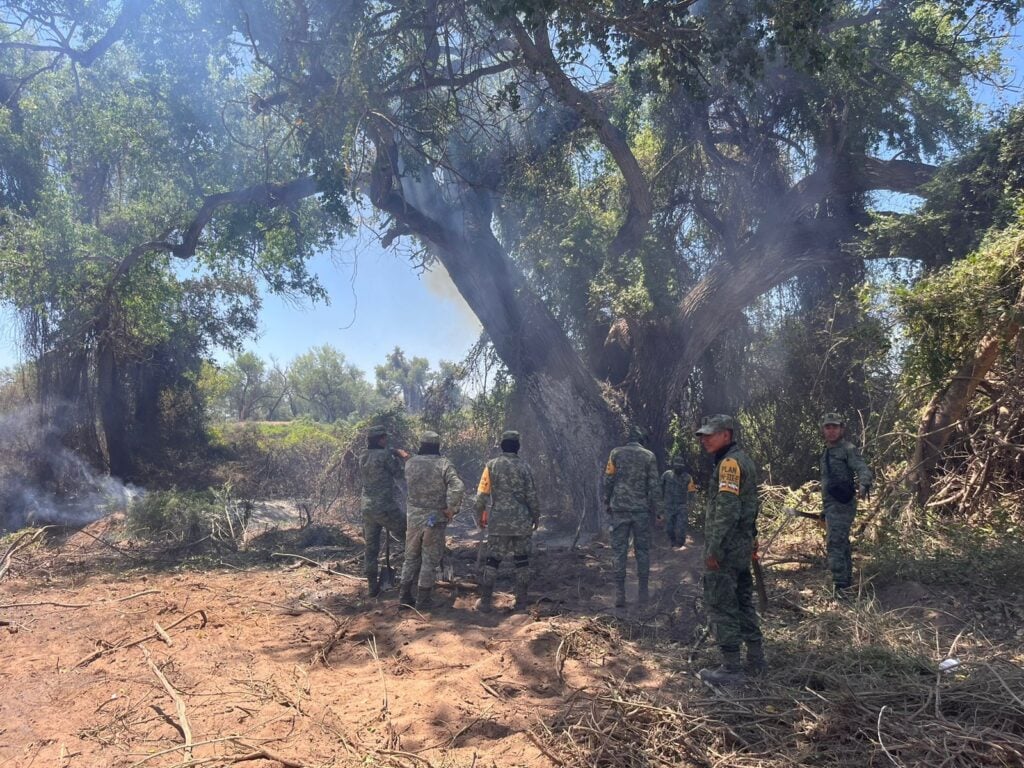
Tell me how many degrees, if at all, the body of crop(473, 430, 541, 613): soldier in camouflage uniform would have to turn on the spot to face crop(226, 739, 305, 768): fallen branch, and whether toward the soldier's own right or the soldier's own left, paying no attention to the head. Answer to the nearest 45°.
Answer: approximately 180°

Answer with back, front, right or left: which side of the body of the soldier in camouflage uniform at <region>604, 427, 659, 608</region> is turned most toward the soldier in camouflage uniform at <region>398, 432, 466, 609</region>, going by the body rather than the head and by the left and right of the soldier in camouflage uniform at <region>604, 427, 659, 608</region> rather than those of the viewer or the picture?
left

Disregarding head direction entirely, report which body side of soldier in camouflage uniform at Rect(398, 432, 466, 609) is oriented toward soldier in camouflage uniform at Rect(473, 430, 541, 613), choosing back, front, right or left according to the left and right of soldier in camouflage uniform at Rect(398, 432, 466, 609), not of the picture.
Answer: right

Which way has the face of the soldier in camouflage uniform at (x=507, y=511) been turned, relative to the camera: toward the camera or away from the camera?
away from the camera

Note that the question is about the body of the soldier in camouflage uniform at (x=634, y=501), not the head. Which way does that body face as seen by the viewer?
away from the camera

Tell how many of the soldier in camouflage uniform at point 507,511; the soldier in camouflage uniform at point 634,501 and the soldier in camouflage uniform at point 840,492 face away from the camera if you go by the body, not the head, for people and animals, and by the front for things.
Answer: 2

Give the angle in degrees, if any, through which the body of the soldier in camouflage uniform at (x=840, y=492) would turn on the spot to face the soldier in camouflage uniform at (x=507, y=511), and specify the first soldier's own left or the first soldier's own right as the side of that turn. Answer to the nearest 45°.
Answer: approximately 45° to the first soldier's own right

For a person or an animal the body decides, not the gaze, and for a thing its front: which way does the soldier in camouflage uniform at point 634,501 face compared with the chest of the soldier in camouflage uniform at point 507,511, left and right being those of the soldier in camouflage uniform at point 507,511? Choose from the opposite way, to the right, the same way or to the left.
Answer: the same way

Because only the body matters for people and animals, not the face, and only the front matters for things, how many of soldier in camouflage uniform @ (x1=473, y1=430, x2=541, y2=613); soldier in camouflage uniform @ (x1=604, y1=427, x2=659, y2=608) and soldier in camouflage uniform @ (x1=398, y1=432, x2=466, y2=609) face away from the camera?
3

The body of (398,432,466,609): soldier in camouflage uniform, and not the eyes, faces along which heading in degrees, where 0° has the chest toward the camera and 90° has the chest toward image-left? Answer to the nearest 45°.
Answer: approximately 180°

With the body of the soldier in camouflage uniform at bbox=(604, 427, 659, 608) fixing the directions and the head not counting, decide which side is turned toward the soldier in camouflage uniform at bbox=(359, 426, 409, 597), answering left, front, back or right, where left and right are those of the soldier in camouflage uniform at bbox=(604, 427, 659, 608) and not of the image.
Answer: left

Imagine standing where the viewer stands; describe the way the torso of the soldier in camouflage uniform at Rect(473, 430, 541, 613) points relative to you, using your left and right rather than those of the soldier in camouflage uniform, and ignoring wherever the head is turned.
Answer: facing away from the viewer

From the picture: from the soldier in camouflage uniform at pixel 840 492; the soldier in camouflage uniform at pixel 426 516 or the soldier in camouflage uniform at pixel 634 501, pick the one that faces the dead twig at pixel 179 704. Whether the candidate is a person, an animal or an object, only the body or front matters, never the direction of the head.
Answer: the soldier in camouflage uniform at pixel 840 492

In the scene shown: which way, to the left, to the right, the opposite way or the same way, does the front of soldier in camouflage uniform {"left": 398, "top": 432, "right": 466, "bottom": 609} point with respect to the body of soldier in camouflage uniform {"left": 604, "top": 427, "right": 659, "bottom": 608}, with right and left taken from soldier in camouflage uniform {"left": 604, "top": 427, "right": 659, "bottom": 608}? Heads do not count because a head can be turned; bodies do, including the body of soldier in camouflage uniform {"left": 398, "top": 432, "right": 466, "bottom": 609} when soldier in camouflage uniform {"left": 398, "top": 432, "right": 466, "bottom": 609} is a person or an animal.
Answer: the same way

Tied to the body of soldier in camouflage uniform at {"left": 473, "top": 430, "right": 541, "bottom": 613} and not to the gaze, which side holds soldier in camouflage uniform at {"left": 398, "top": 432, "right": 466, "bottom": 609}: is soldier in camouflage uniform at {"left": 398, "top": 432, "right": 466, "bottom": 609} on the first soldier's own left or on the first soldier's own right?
on the first soldier's own left

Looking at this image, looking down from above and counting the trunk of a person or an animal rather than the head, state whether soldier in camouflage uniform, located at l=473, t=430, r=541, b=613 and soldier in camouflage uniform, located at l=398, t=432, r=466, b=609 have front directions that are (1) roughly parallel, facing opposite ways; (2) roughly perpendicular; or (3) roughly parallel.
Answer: roughly parallel

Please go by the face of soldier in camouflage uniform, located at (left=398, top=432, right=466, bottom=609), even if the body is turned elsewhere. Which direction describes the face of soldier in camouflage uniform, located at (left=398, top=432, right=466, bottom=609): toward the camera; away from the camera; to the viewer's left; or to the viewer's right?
away from the camera

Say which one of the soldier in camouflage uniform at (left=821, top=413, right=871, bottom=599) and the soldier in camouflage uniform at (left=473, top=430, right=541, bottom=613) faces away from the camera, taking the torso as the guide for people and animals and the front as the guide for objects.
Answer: the soldier in camouflage uniform at (left=473, top=430, right=541, bottom=613)

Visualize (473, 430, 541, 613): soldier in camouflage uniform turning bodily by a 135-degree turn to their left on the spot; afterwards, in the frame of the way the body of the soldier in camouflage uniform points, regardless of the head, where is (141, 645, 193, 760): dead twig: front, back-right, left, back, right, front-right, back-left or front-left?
front

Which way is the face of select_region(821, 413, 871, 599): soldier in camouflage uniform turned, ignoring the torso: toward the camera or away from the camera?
toward the camera
